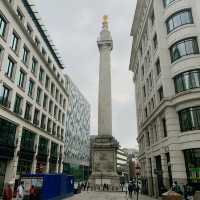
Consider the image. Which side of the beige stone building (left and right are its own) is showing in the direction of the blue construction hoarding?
front

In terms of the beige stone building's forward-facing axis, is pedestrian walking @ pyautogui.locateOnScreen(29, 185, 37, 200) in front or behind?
in front

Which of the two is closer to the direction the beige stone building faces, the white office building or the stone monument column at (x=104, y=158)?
the white office building

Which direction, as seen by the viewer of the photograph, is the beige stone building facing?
facing the viewer and to the left of the viewer

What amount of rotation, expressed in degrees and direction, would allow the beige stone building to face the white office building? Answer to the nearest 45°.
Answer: approximately 45° to its right

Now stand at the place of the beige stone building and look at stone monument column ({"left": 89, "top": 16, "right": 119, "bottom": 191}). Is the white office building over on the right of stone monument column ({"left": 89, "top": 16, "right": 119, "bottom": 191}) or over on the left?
left

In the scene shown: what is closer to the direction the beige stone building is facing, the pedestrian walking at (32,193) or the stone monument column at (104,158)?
the pedestrian walking

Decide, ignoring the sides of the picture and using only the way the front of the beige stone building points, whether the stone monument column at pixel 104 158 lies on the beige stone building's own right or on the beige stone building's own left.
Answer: on the beige stone building's own right
